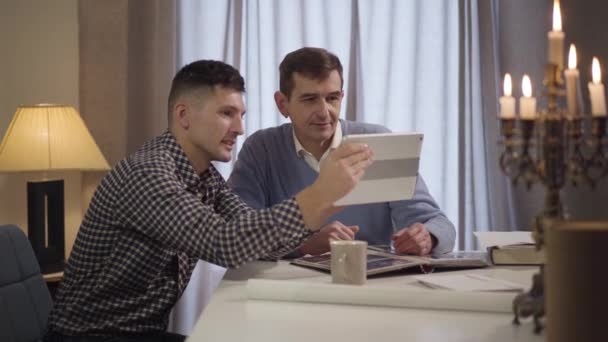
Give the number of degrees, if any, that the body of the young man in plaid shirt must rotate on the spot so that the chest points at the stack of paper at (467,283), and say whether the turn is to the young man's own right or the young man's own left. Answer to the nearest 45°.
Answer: approximately 45° to the young man's own right

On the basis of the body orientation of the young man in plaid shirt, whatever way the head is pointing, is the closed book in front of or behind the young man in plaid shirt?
in front

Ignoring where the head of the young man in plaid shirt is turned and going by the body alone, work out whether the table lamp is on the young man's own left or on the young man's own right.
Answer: on the young man's own left

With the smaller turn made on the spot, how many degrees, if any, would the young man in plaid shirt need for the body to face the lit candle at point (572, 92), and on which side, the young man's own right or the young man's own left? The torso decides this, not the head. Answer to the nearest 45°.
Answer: approximately 45° to the young man's own right

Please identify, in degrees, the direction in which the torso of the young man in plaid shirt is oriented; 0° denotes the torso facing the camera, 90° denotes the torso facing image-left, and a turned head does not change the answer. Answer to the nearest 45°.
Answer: approximately 270°

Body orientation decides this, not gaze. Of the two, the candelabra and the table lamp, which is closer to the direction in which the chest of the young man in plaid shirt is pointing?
the candelabra

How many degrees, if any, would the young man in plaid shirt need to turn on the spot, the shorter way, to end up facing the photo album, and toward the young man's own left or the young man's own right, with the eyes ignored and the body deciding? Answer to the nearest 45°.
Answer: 0° — they already face it

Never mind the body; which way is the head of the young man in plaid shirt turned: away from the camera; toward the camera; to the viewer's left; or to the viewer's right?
to the viewer's right

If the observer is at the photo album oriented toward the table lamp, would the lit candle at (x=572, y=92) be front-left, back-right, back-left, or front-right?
back-left

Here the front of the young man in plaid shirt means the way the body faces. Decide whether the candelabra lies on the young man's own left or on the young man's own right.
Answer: on the young man's own right
